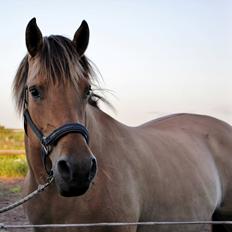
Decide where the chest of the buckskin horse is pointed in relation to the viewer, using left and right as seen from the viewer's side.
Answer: facing the viewer and to the left of the viewer
